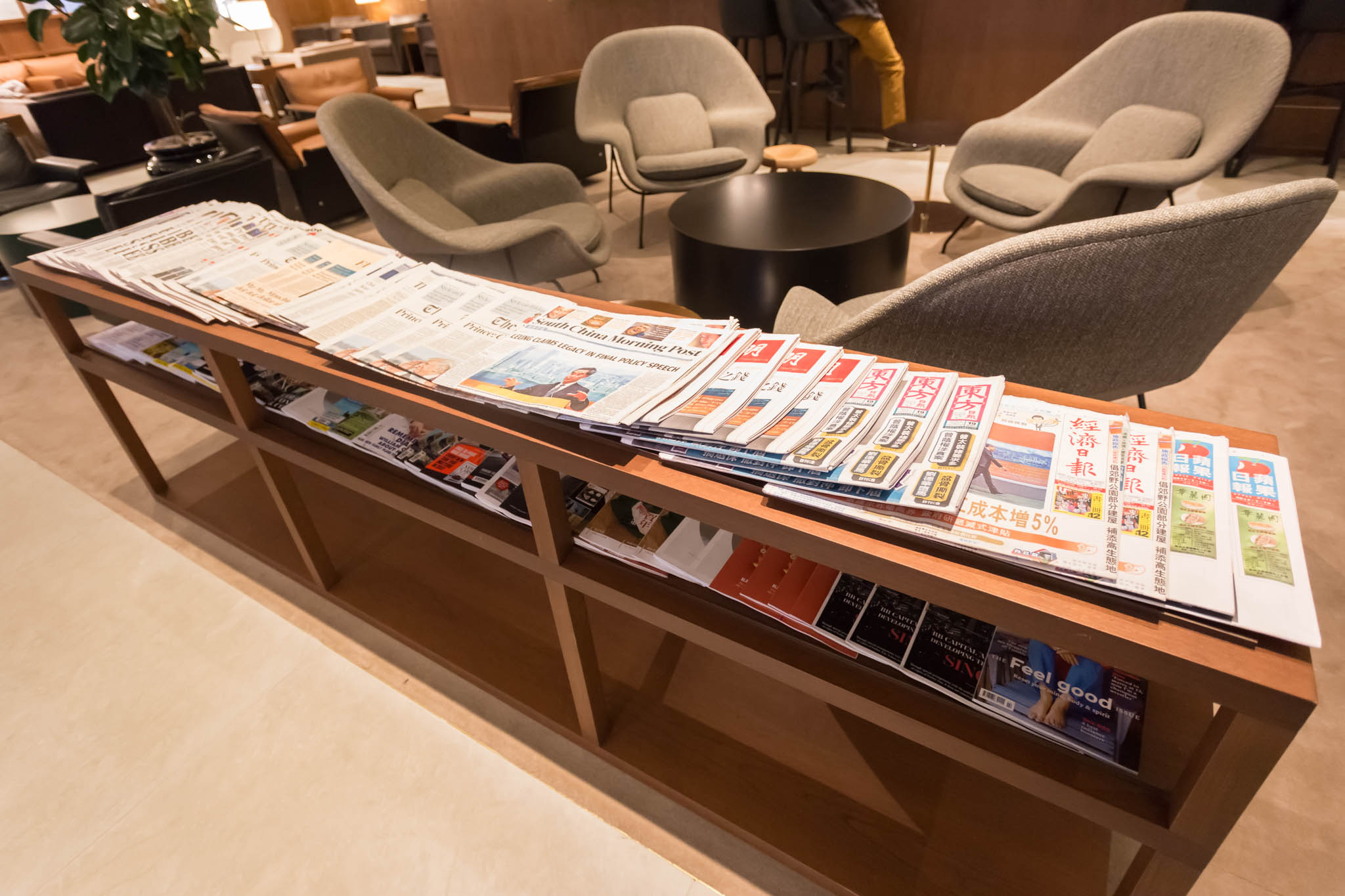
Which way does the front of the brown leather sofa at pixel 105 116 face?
away from the camera

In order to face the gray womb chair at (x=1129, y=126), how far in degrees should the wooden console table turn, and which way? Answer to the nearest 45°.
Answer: approximately 180°

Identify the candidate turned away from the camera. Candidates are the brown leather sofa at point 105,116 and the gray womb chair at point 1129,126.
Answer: the brown leather sofa

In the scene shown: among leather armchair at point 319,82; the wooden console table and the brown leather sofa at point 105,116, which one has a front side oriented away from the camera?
the brown leather sofa

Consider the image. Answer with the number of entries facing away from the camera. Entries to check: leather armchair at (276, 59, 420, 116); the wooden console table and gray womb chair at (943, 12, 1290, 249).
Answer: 0

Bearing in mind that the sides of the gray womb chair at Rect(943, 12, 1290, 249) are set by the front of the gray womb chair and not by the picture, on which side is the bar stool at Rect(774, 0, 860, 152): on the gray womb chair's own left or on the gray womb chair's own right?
on the gray womb chair's own right

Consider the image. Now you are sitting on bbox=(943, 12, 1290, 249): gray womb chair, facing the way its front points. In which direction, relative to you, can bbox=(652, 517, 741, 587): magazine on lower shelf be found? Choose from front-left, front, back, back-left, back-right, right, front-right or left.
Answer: front-left

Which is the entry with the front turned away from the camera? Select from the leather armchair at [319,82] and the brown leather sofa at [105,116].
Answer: the brown leather sofa

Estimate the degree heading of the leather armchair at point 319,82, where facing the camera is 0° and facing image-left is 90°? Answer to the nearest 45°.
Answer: approximately 315°

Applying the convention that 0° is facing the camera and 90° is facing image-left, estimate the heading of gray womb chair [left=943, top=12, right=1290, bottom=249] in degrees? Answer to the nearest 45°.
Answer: approximately 45°

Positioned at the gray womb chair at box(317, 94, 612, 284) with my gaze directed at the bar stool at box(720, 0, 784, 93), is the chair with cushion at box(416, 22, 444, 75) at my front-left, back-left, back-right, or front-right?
front-left

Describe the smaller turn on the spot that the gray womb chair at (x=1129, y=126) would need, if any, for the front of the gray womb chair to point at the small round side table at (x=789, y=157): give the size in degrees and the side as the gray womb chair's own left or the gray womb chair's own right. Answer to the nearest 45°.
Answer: approximately 45° to the gray womb chair's own right

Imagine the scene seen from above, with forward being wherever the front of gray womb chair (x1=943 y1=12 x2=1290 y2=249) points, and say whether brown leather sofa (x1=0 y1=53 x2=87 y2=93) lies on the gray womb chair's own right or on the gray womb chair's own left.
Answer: on the gray womb chair's own right

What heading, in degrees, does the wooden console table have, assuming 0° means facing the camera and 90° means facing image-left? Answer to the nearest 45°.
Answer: approximately 45°

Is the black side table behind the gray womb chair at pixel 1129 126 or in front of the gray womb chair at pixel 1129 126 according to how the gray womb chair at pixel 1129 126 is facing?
in front

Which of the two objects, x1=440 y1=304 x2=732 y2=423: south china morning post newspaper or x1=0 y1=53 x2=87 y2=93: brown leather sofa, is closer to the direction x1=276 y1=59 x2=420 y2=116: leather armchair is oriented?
the south china morning post newspaper
